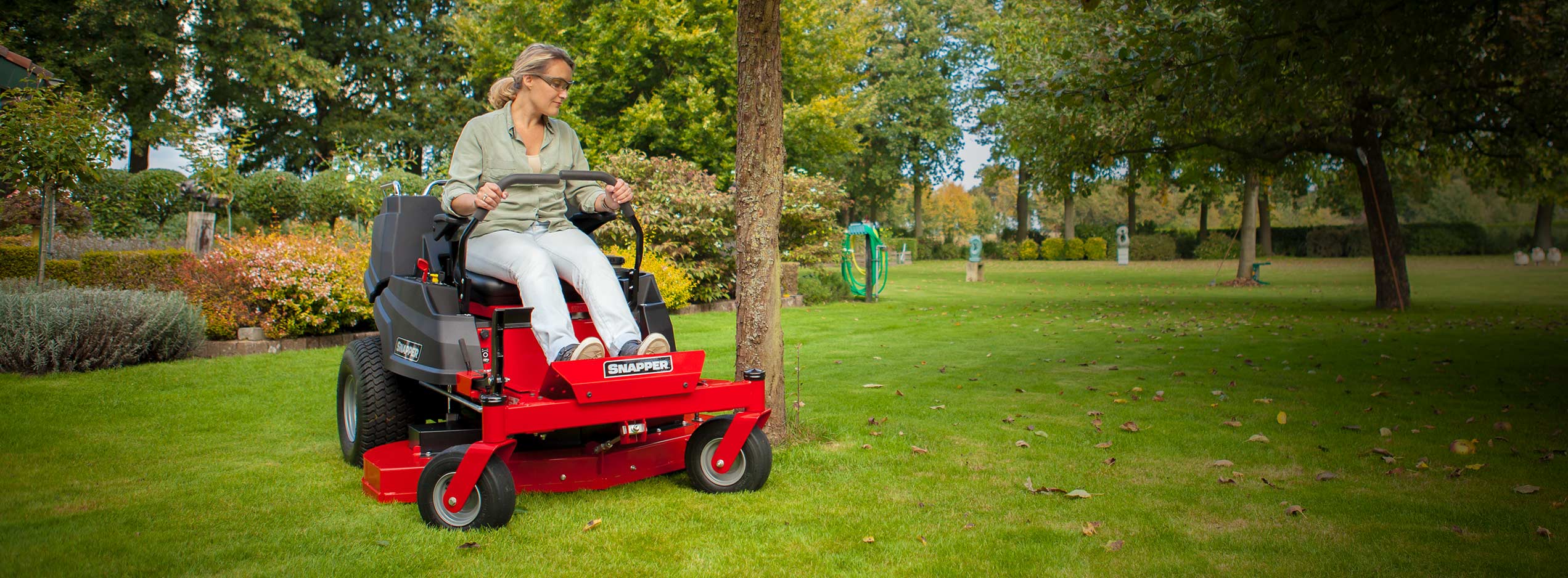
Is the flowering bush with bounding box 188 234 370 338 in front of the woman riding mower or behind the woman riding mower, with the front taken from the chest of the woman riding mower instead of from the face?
behind

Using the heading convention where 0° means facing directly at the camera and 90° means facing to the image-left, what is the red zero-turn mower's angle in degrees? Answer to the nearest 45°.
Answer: approximately 315°

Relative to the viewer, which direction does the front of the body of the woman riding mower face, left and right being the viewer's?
facing the viewer and to the right of the viewer

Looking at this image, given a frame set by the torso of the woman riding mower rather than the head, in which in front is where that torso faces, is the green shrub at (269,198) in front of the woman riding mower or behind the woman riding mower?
behind

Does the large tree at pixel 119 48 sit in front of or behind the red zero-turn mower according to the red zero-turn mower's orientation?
behind

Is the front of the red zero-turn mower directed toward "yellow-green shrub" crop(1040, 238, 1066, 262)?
no

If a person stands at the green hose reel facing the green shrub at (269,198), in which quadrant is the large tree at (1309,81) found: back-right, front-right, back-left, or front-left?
back-left

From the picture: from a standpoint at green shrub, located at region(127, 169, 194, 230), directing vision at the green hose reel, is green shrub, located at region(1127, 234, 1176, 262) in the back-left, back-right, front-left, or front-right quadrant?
front-left

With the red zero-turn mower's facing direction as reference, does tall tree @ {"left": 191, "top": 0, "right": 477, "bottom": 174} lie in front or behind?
behind

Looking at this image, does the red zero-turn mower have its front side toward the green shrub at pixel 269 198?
no

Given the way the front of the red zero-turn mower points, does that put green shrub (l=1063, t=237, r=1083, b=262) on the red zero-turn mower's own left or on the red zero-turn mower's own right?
on the red zero-turn mower's own left

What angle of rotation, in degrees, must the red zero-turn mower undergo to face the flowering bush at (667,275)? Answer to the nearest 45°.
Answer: approximately 135° to its left

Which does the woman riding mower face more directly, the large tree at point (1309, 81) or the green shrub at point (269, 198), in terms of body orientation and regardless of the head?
the large tree

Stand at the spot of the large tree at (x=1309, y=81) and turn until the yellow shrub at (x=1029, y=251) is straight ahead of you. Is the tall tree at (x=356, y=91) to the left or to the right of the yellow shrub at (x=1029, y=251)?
left

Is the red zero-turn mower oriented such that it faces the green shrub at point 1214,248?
no
